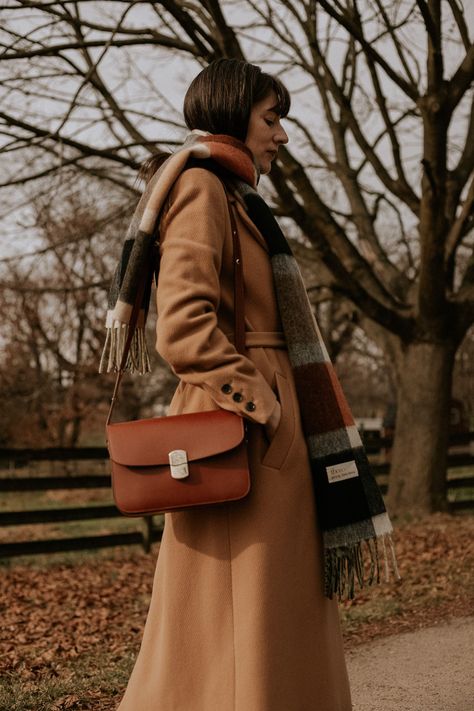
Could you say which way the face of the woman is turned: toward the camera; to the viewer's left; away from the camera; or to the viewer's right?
to the viewer's right

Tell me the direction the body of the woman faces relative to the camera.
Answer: to the viewer's right
